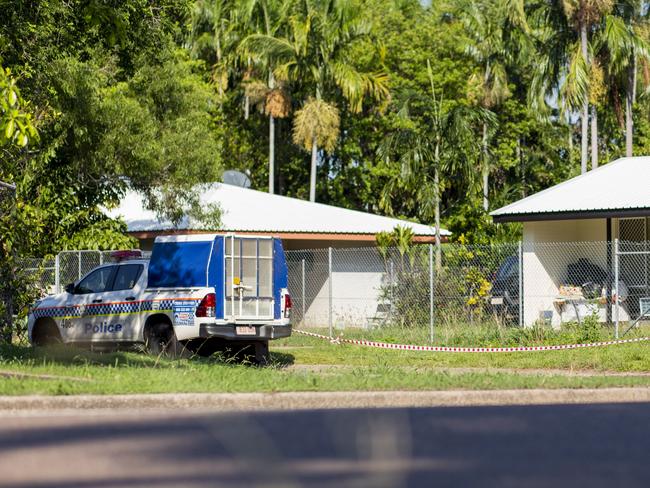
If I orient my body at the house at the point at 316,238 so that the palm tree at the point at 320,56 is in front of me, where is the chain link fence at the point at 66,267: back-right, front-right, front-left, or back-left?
back-left

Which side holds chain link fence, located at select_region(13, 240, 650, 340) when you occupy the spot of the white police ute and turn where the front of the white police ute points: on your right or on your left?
on your right

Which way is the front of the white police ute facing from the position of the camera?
facing away from the viewer and to the left of the viewer

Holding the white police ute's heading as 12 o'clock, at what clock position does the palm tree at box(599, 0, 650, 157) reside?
The palm tree is roughly at 3 o'clock from the white police ute.

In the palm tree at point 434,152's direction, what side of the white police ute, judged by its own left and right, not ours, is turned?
right

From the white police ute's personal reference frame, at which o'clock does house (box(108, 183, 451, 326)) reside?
The house is roughly at 2 o'clock from the white police ute.

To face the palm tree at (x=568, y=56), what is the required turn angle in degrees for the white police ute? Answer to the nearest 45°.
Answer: approximately 90° to its right

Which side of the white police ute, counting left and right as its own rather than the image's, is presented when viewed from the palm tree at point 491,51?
right

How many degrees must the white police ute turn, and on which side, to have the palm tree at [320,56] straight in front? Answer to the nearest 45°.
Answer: approximately 45° to its right
